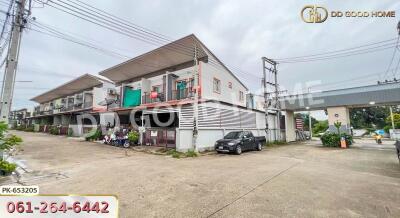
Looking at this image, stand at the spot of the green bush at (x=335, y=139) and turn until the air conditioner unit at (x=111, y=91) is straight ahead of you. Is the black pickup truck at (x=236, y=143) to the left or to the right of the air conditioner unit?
left

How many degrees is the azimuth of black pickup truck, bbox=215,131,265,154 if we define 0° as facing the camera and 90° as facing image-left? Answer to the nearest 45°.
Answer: approximately 45°

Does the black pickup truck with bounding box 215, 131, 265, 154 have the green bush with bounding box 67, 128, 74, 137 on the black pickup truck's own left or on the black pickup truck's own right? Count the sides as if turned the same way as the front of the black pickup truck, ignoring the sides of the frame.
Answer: on the black pickup truck's own right

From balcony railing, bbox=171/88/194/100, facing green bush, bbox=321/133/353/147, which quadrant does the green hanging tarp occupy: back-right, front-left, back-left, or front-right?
back-left

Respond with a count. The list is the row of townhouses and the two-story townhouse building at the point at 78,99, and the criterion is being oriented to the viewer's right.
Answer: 0

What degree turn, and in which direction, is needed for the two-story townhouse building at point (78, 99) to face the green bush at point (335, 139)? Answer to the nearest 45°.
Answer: approximately 90° to its left
